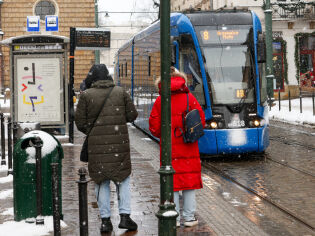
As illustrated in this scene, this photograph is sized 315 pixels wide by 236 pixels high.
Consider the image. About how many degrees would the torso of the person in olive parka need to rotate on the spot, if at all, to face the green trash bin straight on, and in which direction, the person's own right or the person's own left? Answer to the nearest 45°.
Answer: approximately 45° to the person's own left

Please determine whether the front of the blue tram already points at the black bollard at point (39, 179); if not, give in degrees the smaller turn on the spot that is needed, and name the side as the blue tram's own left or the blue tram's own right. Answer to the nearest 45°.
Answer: approximately 45° to the blue tram's own right

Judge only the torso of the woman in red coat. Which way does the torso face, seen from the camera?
away from the camera

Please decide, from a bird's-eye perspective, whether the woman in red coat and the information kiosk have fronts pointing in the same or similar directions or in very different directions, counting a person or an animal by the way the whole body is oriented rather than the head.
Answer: very different directions

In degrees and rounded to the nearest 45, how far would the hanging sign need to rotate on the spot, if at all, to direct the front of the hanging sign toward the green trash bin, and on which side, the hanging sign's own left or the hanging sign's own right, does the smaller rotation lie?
0° — it already faces it

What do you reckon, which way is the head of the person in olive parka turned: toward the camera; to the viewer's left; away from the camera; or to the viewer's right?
away from the camera

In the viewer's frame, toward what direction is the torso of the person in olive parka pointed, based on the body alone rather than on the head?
away from the camera

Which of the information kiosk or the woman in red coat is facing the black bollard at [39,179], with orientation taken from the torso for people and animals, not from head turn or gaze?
the information kiosk
